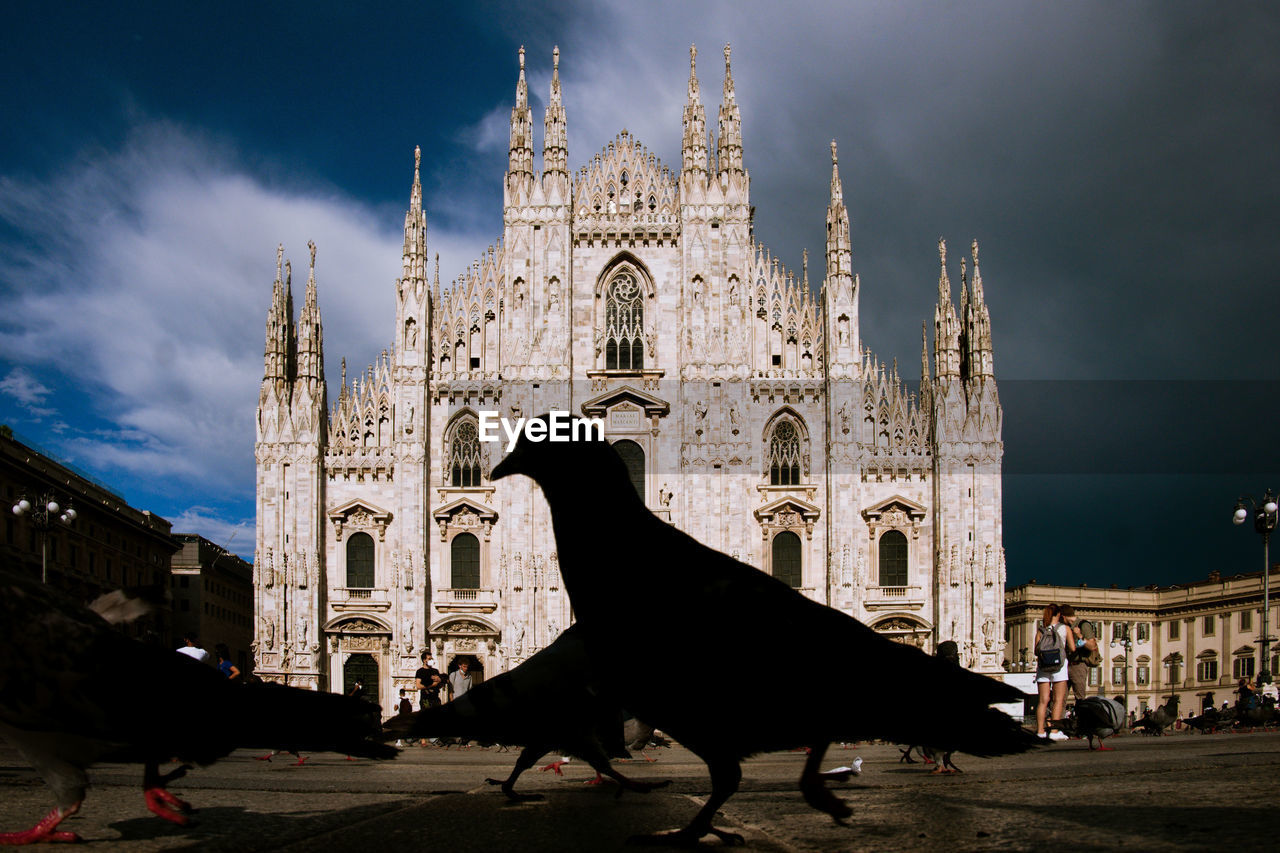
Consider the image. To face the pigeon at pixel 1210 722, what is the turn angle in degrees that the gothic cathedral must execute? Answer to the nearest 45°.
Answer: approximately 45° to its left

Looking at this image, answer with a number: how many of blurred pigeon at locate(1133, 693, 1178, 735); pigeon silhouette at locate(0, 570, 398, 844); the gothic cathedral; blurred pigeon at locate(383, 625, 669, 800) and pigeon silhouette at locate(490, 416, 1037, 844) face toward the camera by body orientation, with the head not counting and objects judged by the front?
1

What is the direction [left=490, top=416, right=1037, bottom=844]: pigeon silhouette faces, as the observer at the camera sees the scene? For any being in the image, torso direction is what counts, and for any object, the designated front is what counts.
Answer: facing to the left of the viewer

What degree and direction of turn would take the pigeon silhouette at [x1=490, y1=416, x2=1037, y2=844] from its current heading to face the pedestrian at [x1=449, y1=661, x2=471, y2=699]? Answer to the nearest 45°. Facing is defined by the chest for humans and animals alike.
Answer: approximately 90° to its right

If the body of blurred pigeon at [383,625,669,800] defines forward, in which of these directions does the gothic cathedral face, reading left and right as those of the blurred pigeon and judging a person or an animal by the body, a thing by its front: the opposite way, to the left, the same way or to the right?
to the right

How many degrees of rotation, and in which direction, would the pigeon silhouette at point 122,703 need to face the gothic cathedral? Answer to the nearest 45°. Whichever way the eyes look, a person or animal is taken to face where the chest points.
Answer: approximately 90° to its right

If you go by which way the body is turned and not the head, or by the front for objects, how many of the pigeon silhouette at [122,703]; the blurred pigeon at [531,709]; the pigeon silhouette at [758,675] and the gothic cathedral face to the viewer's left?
2

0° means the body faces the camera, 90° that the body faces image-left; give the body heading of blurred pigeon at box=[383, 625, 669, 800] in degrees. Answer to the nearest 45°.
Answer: approximately 270°

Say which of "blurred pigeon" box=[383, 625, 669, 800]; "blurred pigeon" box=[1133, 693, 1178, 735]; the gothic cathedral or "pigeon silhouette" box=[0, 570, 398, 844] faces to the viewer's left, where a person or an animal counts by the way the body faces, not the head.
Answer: the pigeon silhouette

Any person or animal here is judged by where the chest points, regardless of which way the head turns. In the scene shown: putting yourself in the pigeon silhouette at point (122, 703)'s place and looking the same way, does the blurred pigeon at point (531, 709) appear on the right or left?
on its right

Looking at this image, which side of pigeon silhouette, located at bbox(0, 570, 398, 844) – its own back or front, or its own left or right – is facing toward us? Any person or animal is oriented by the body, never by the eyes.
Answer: left

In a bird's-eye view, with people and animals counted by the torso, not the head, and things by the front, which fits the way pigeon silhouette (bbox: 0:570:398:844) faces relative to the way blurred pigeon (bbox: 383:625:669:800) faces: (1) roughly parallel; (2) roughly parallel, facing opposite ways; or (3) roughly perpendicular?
roughly parallel, facing opposite ways

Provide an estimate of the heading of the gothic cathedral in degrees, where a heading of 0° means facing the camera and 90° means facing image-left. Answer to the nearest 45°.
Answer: approximately 0°
